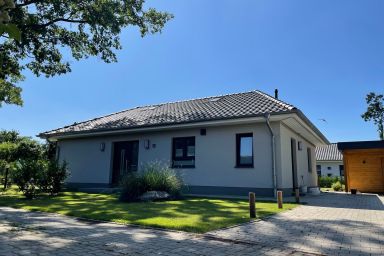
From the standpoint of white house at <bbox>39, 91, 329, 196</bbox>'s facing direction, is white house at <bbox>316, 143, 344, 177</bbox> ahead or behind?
behind

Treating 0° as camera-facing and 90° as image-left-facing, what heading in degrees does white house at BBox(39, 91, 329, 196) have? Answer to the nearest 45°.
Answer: approximately 45°

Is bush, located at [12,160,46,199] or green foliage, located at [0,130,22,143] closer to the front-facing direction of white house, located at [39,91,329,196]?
the bush

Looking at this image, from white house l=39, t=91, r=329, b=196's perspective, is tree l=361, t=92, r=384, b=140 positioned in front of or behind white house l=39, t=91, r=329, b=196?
behind

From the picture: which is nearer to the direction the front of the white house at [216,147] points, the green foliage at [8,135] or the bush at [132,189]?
the bush

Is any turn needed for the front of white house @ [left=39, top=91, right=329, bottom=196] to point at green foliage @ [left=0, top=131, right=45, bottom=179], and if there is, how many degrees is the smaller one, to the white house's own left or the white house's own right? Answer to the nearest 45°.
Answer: approximately 90° to the white house's own right

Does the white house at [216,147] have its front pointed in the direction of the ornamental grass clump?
yes

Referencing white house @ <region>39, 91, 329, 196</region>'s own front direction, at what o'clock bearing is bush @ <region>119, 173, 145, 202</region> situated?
The bush is roughly at 12 o'clock from the white house.

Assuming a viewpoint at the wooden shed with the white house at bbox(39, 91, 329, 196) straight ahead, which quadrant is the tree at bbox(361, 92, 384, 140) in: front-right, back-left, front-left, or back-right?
back-right

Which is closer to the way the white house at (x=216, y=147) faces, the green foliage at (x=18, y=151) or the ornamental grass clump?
the ornamental grass clump

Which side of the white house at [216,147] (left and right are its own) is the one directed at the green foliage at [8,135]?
right

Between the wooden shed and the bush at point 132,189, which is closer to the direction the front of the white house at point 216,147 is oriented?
the bush
